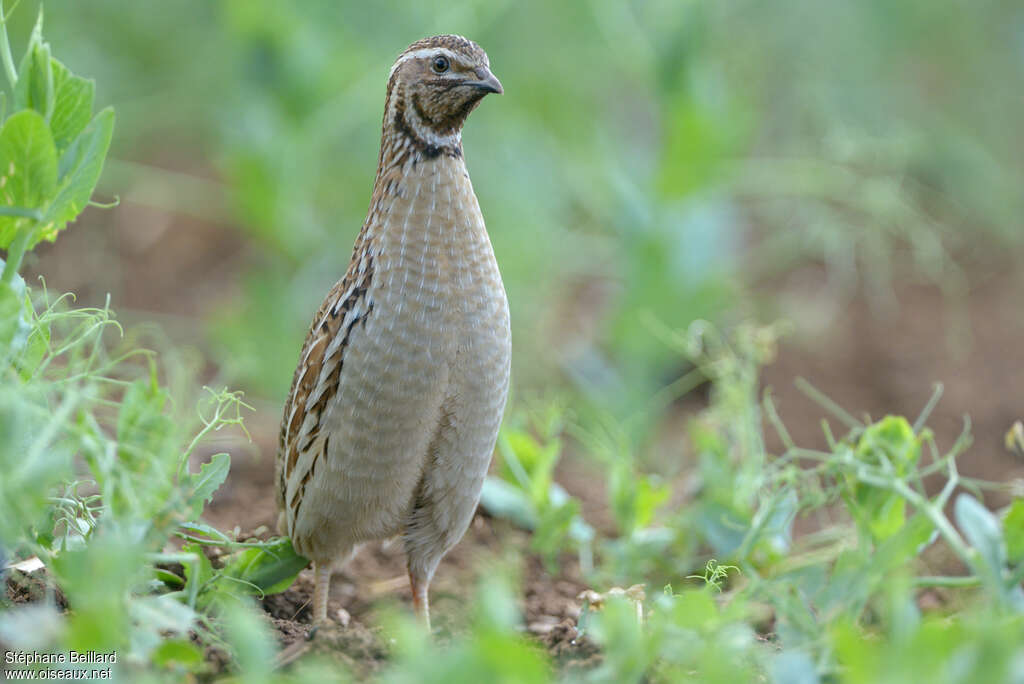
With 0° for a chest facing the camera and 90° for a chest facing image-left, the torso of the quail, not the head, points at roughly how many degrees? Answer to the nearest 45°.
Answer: approximately 315°
